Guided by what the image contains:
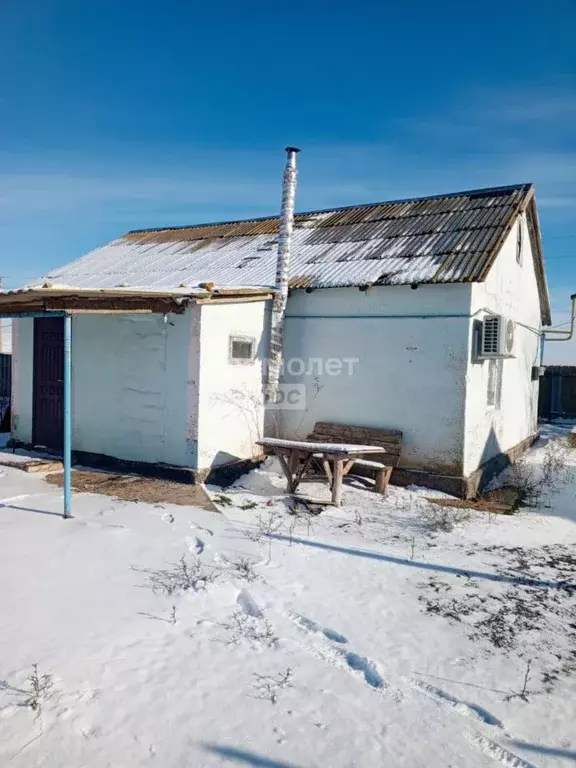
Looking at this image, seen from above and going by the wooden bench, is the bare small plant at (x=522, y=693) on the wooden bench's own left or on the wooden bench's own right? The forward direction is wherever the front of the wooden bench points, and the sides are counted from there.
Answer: on the wooden bench's own left

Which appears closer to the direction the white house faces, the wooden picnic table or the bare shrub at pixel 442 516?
the wooden picnic table

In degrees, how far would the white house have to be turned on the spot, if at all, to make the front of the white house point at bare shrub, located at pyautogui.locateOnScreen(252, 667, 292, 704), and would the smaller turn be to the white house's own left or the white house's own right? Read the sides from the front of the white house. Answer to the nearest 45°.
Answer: approximately 45° to the white house's own left

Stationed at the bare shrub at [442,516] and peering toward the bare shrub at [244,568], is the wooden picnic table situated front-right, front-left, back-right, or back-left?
front-right

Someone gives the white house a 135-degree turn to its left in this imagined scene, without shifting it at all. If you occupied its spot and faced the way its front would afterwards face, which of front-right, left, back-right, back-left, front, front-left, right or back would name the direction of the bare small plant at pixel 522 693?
right

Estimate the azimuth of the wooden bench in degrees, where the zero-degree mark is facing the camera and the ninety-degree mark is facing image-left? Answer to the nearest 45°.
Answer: approximately 45°

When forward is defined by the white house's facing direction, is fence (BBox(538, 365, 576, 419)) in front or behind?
behind

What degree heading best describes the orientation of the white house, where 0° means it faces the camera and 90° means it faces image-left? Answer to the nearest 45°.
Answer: approximately 45°

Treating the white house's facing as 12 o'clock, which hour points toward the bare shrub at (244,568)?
The bare shrub is roughly at 11 o'clock from the white house.

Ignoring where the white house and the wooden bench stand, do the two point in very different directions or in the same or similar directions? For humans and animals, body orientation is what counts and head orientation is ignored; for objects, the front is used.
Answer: same or similar directions

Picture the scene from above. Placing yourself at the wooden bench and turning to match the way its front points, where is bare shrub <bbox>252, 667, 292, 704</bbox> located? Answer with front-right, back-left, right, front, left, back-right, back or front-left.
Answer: front-left

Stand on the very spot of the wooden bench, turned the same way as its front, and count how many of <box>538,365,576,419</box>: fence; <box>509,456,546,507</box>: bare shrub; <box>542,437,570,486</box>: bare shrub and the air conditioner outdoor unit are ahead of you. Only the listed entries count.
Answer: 0
